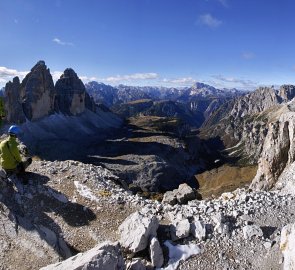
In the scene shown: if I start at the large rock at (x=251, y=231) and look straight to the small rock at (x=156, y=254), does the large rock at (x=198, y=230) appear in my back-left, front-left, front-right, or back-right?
front-right

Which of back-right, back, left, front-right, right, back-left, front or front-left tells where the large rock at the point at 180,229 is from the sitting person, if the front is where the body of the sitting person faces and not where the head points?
right

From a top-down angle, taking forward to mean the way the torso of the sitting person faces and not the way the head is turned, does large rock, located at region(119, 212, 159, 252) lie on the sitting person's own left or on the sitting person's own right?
on the sitting person's own right

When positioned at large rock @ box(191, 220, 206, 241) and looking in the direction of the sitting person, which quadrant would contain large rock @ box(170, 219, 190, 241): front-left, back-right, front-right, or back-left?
front-left

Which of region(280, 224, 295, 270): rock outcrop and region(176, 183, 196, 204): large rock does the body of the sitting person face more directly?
the large rock

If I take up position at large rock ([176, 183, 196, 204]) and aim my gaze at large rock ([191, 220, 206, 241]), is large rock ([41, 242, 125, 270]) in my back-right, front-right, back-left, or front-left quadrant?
front-right

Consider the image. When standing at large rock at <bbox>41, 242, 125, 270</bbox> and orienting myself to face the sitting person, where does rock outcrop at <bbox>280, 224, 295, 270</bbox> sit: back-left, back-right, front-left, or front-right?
back-right

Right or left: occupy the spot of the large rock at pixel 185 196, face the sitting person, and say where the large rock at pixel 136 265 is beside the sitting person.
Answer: left

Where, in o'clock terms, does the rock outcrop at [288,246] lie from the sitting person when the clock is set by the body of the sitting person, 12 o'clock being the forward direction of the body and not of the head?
The rock outcrop is roughly at 3 o'clock from the sitting person.

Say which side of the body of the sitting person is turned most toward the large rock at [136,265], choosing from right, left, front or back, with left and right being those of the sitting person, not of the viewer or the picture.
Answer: right

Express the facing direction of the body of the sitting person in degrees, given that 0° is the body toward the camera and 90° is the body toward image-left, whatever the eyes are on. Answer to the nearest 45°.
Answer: approximately 225°

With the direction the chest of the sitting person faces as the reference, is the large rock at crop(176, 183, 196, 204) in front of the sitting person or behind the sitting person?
in front
